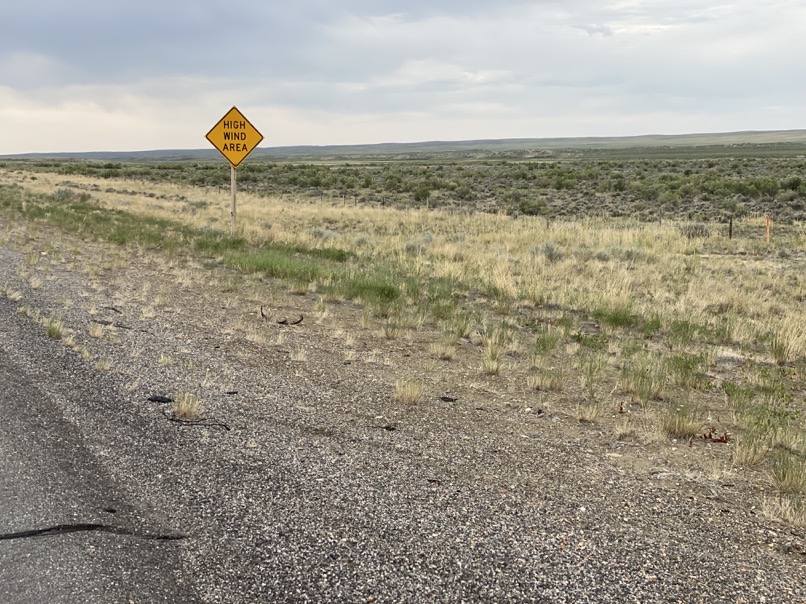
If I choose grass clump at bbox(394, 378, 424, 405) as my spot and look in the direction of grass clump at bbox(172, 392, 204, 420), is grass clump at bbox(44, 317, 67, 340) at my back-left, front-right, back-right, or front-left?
front-right

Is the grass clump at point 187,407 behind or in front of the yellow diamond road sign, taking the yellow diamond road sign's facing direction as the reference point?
in front

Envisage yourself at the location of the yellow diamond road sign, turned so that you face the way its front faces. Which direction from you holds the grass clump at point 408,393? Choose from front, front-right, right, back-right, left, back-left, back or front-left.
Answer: front

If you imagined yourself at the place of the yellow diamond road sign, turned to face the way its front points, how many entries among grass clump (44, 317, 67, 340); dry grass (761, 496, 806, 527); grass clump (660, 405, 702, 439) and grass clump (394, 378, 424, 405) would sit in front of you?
4

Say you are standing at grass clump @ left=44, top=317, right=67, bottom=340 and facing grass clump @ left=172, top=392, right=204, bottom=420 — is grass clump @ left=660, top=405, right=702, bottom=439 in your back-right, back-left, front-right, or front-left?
front-left

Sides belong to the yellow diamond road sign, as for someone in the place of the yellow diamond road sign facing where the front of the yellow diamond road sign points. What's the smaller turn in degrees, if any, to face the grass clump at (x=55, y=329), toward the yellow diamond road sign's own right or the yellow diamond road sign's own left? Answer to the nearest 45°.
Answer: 0° — it already faces it

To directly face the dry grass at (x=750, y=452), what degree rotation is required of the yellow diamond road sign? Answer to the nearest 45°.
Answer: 0° — it already faces it

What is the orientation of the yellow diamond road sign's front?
toward the camera

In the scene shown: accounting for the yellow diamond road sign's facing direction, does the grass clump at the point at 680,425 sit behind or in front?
in front

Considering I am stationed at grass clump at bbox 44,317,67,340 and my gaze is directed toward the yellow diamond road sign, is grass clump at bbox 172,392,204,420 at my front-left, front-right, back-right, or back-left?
back-right

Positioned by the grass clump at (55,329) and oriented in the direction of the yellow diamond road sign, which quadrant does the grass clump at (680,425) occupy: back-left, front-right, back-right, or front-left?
back-right

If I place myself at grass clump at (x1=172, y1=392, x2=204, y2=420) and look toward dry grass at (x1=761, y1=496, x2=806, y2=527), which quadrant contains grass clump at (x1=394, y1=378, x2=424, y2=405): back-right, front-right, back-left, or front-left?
front-left
